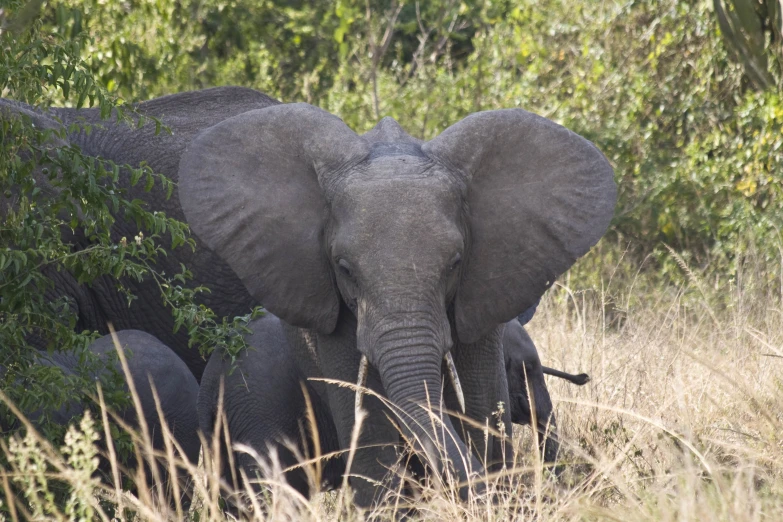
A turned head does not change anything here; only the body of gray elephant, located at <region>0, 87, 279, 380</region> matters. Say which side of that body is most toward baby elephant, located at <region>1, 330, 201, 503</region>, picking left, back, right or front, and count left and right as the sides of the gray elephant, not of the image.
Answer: right

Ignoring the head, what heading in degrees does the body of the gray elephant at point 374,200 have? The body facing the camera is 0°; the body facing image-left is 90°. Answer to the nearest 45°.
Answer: approximately 0°

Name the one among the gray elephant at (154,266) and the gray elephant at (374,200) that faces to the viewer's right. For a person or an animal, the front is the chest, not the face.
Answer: the gray elephant at (154,266)

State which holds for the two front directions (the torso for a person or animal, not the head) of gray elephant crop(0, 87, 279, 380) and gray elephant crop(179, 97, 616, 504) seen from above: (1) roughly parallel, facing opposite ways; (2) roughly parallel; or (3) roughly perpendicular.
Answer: roughly perpendicular

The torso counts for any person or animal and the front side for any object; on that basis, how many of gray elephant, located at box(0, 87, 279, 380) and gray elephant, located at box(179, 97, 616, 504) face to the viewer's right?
1

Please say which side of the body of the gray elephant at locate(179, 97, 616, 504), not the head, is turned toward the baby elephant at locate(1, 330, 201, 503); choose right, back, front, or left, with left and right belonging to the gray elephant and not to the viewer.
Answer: right

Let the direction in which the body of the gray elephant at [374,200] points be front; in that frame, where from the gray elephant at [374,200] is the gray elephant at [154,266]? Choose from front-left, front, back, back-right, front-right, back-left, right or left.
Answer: back-right

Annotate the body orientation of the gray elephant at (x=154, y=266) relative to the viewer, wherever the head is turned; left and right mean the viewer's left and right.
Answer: facing to the right of the viewer

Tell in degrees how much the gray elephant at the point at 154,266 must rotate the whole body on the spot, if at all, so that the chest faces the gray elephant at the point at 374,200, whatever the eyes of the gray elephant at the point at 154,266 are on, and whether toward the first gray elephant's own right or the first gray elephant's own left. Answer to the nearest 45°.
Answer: approximately 45° to the first gray elephant's own right
